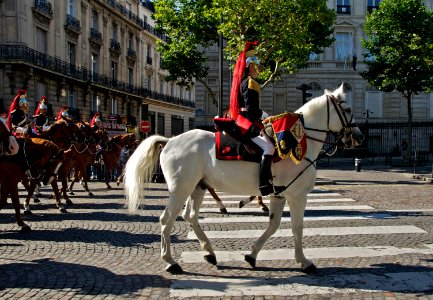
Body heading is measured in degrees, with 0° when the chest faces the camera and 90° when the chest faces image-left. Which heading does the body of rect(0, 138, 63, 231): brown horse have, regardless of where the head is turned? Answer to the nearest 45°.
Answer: approximately 270°

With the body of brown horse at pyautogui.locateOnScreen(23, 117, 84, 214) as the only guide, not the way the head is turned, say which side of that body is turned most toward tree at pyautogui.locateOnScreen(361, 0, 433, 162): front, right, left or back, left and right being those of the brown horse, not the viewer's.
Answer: front

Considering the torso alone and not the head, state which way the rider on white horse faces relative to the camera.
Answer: to the viewer's right

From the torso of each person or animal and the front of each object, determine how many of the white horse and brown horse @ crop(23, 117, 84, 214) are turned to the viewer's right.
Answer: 2

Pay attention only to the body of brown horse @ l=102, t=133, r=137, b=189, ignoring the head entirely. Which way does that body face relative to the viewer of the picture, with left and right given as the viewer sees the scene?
facing to the right of the viewer

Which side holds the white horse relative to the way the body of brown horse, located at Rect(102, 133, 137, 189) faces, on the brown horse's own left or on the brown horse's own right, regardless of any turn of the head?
on the brown horse's own right

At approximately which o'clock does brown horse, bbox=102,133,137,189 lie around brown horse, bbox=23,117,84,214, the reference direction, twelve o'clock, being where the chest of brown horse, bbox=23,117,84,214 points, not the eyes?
brown horse, bbox=102,133,137,189 is roughly at 10 o'clock from brown horse, bbox=23,117,84,214.

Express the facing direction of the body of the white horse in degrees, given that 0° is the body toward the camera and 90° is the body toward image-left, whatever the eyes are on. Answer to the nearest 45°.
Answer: approximately 270°

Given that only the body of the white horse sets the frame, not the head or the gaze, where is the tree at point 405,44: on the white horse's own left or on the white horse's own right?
on the white horse's own left

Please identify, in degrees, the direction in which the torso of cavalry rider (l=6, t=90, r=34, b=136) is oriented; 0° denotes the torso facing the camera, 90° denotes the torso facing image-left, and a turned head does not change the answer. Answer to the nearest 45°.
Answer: approximately 270°
